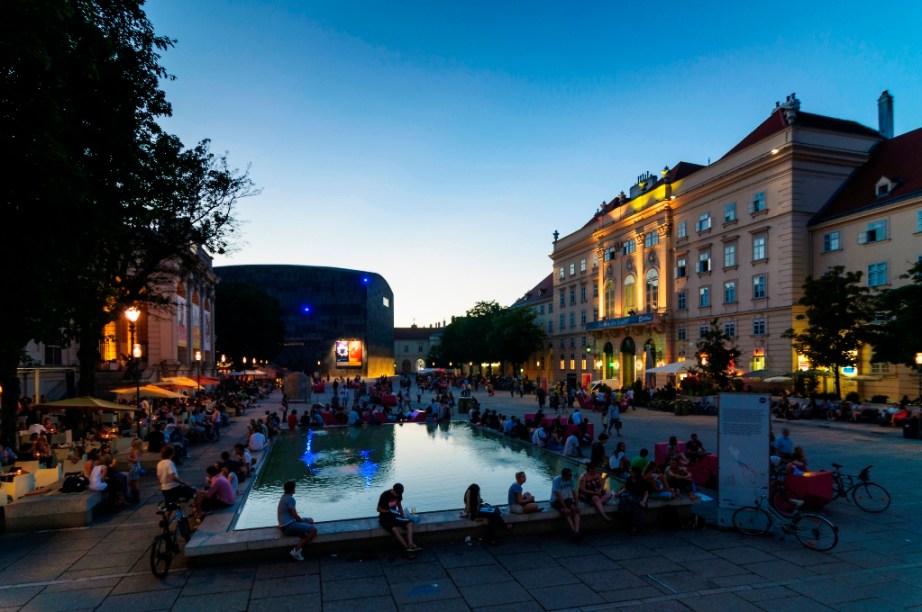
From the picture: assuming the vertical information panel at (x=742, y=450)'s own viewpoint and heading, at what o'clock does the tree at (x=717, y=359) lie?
The tree is roughly at 6 o'clock from the vertical information panel.

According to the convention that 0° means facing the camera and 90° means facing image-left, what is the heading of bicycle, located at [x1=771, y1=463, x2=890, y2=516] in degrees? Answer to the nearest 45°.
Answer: approximately 270°

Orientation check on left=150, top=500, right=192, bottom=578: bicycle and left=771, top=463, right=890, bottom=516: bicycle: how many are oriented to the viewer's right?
1

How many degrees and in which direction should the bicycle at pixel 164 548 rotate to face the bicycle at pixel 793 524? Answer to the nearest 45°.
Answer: approximately 90° to its right

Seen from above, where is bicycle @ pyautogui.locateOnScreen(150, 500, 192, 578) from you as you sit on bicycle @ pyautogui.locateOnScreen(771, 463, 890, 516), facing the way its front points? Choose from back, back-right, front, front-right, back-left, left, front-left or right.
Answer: back-right

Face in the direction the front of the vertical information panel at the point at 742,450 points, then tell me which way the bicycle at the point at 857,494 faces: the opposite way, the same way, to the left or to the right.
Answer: to the left

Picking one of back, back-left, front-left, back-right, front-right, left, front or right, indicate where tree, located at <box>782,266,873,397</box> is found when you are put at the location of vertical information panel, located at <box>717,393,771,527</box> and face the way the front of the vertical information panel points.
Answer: back

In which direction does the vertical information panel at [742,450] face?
toward the camera
